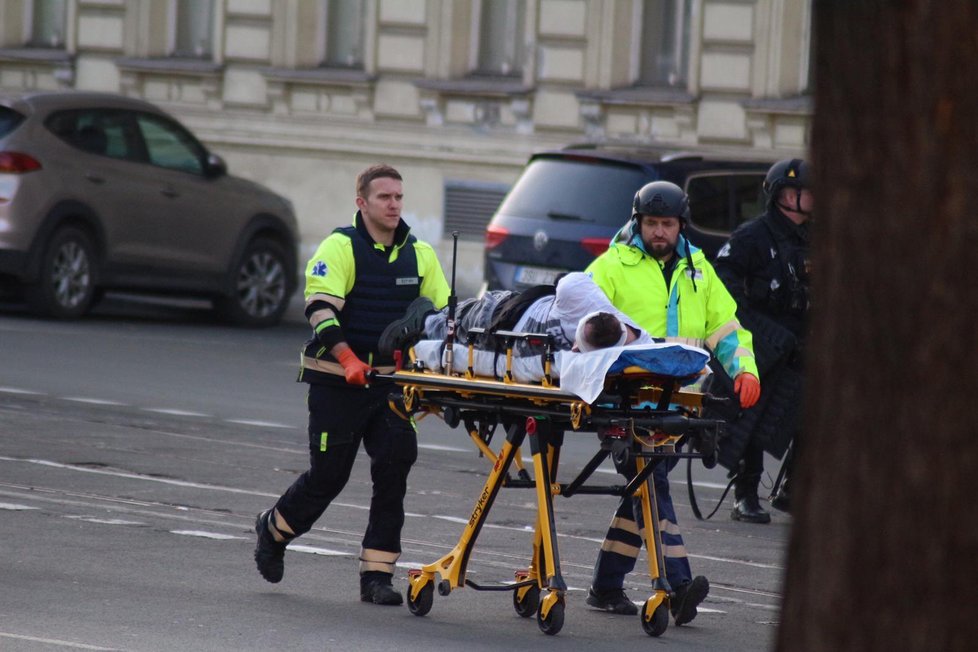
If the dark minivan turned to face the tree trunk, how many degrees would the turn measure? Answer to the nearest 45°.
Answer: approximately 135° to its right

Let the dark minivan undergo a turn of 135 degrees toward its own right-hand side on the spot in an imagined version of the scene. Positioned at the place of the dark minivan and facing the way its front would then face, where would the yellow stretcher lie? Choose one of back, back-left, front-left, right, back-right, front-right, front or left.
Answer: front

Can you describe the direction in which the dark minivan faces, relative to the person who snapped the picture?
facing away from the viewer and to the right of the viewer

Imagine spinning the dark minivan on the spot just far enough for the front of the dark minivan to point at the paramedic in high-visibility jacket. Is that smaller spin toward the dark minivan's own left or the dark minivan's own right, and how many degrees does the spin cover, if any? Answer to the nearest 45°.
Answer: approximately 135° to the dark minivan's own right

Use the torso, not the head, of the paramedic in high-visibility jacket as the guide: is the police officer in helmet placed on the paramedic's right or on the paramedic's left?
on the paramedic's left

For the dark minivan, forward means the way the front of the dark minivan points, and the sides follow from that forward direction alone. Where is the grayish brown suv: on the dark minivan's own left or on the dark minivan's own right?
on the dark minivan's own left

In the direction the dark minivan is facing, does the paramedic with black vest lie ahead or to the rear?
to the rear
